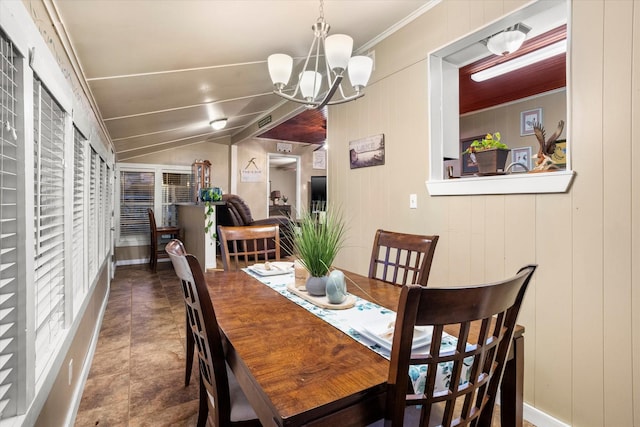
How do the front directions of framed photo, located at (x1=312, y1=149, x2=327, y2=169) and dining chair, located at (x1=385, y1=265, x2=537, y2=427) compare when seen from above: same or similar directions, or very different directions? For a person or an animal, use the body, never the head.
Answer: very different directions

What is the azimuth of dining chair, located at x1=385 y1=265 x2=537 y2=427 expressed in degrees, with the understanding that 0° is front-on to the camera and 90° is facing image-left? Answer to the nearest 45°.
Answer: approximately 135°

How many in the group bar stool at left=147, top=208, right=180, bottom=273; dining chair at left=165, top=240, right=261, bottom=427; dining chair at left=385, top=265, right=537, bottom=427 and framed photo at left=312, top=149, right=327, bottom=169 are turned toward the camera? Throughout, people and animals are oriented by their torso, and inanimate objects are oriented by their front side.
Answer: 1

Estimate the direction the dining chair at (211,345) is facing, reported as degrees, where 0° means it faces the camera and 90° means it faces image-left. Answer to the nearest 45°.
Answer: approximately 270°

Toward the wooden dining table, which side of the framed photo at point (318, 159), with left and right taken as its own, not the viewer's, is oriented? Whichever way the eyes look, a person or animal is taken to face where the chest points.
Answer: front

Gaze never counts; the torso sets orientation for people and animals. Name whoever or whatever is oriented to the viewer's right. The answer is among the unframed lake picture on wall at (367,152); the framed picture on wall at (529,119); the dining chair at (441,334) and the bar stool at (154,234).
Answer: the bar stool at (154,234)

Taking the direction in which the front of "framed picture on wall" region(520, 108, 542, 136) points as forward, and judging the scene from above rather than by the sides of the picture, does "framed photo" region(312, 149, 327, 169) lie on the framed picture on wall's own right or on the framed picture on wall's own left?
on the framed picture on wall's own right

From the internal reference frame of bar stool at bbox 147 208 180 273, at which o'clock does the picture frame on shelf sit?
The picture frame on shelf is roughly at 1 o'clock from the bar stool.

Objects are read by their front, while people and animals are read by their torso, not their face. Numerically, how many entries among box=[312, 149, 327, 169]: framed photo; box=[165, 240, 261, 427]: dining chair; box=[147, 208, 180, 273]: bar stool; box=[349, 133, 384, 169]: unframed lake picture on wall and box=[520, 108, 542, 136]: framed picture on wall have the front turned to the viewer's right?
2

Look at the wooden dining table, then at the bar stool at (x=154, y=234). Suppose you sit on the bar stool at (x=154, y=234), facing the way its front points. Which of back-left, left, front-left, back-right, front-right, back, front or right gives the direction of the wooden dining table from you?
right

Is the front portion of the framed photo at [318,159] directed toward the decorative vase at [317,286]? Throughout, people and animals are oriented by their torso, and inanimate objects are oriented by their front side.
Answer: yes

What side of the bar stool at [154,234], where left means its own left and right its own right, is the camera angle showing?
right
